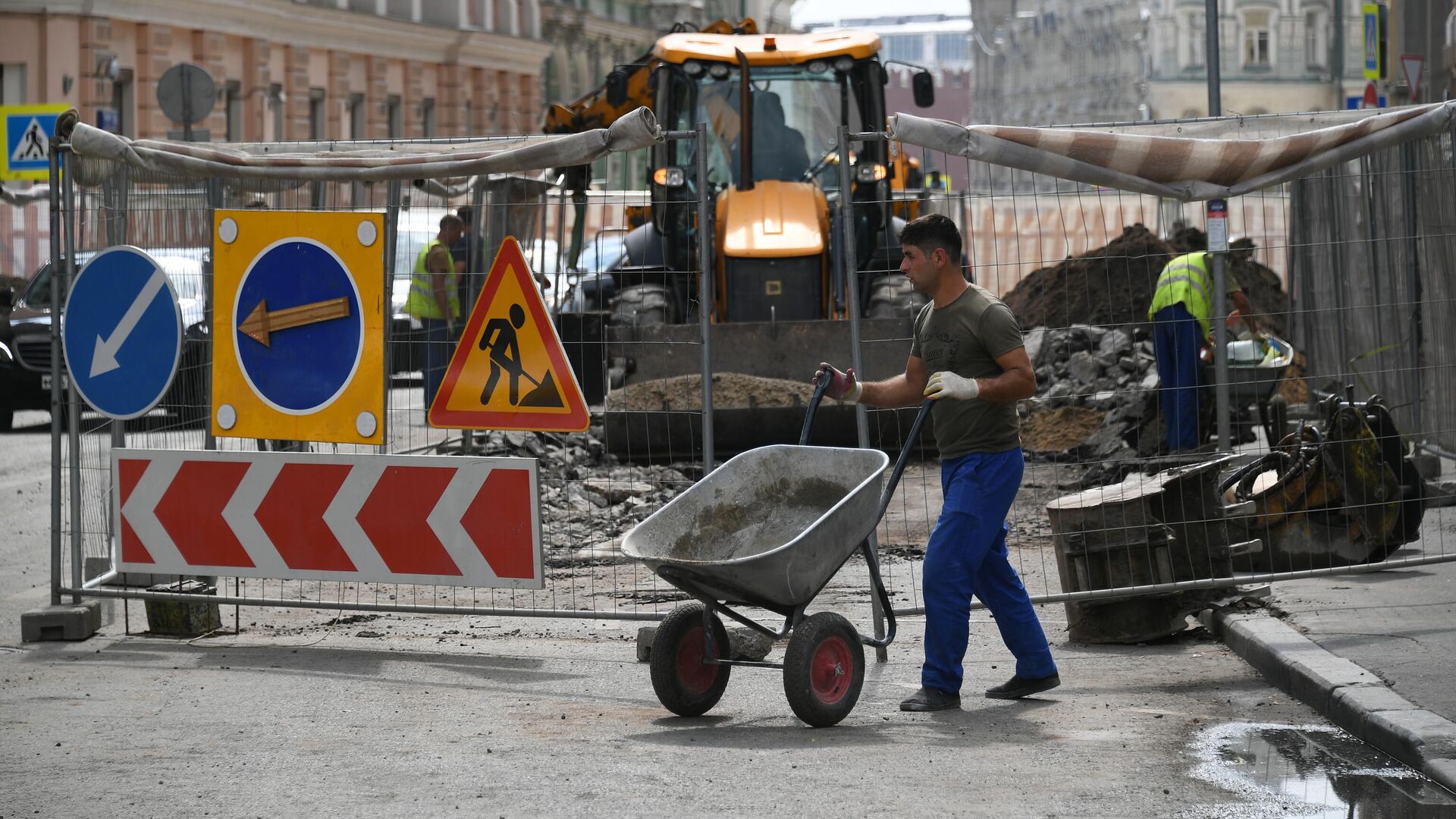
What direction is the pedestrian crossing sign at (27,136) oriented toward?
toward the camera

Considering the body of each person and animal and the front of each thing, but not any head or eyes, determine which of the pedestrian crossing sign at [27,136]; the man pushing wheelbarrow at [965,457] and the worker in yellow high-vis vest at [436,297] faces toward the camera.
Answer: the pedestrian crossing sign

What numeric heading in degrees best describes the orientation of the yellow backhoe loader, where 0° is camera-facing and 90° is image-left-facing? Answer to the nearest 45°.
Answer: approximately 0°

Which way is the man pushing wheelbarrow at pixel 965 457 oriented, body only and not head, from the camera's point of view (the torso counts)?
to the viewer's left

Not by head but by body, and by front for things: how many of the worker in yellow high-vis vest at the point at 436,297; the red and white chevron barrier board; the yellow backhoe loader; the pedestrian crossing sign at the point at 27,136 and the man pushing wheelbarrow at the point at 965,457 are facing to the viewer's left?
1

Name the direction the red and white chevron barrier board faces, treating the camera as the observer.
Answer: facing the viewer

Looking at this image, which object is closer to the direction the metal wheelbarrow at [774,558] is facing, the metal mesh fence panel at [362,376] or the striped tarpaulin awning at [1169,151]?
the metal mesh fence panel

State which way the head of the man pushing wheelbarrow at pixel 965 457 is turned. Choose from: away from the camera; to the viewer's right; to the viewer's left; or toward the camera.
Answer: to the viewer's left

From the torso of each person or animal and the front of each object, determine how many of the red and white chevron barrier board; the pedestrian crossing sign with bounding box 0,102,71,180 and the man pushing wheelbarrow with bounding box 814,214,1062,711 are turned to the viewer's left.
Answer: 1

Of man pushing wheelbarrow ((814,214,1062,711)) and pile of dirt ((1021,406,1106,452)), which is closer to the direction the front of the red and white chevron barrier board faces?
the man pushing wheelbarrow

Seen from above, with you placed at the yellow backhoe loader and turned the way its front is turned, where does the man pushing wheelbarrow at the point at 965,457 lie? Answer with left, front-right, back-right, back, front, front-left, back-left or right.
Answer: front

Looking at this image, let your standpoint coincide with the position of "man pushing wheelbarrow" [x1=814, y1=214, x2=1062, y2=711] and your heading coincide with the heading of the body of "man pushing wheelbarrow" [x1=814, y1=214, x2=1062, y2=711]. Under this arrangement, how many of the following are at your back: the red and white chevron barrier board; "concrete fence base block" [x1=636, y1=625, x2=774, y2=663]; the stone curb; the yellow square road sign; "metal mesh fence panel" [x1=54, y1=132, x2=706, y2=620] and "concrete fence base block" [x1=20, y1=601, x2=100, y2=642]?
1

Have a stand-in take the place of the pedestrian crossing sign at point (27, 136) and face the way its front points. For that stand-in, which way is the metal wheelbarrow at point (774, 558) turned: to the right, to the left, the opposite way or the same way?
to the right
